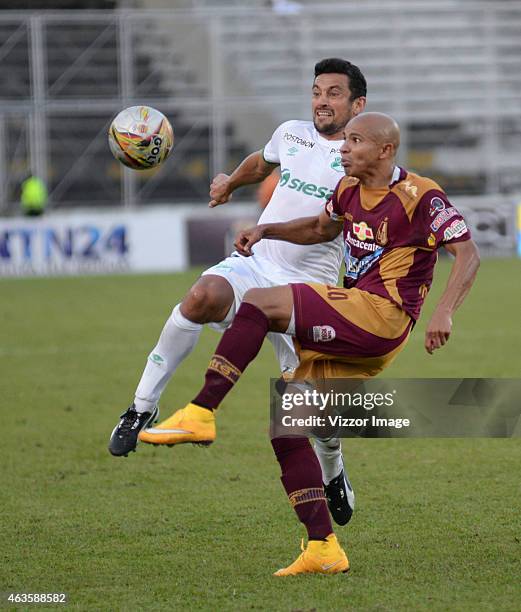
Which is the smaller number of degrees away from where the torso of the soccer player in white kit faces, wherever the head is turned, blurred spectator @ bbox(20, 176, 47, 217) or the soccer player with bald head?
the soccer player with bald head

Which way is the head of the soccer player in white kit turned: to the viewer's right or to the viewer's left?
to the viewer's left

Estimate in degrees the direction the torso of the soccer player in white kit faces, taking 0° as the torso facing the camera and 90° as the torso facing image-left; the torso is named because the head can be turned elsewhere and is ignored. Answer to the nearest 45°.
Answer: approximately 45°

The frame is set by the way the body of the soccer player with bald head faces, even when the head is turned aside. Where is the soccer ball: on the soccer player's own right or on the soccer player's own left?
on the soccer player's own right

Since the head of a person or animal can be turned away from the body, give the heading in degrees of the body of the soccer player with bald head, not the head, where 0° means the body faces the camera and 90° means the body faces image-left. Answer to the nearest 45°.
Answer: approximately 45°

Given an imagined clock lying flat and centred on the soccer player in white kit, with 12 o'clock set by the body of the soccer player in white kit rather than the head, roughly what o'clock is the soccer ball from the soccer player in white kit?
The soccer ball is roughly at 2 o'clock from the soccer player in white kit.

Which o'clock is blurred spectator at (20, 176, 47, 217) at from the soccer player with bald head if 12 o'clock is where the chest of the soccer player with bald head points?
The blurred spectator is roughly at 4 o'clock from the soccer player with bald head.

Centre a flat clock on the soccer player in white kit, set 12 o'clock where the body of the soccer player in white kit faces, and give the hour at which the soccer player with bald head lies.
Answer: The soccer player with bald head is roughly at 10 o'clock from the soccer player in white kit.
